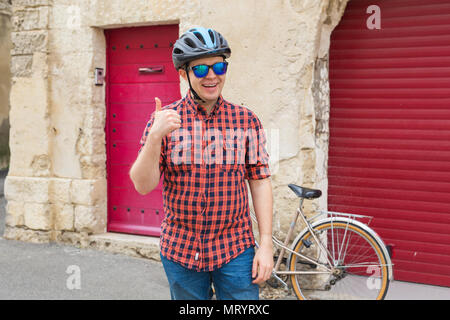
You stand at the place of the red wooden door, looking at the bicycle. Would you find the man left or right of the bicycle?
right

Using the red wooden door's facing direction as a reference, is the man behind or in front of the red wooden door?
in front

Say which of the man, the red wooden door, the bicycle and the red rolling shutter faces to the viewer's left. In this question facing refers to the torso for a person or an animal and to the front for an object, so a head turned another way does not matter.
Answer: the bicycle

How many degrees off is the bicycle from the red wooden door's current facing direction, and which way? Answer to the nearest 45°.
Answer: approximately 45° to its left

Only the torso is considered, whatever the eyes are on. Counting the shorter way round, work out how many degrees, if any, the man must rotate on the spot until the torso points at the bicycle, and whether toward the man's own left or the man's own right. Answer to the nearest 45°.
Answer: approximately 135° to the man's own left

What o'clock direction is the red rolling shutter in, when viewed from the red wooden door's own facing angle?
The red rolling shutter is roughly at 10 o'clock from the red wooden door.

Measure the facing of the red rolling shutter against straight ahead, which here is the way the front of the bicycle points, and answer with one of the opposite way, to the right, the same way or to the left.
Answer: to the left

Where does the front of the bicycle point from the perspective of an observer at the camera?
facing to the left of the viewer

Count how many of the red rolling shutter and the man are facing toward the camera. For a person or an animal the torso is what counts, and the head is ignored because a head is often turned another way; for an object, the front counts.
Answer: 2

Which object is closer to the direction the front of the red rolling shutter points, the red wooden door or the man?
the man

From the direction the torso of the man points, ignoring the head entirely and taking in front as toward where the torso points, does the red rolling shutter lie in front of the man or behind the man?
behind
